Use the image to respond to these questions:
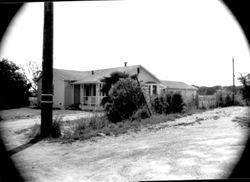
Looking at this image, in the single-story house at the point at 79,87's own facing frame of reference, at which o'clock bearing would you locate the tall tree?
The tall tree is roughly at 2 o'clock from the single-story house.

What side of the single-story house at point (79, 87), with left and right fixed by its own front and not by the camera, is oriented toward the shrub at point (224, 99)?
left

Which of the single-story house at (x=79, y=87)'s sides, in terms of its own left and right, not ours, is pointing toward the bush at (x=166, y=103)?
left

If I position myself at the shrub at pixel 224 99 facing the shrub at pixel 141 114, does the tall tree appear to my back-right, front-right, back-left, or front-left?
front-right

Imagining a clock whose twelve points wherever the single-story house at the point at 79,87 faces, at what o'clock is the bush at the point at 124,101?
The bush is roughly at 10 o'clock from the single-story house.

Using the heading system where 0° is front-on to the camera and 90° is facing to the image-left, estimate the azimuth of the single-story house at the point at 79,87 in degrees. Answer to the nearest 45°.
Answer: approximately 45°

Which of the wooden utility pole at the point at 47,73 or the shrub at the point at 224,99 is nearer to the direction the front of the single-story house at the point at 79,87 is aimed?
the wooden utility pole

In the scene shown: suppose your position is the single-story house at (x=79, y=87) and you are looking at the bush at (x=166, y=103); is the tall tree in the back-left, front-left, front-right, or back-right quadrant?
back-right

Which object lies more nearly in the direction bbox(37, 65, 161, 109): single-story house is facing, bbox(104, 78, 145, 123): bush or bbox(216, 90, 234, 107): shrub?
the bush

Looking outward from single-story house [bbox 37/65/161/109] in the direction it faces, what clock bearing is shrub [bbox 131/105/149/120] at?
The shrub is roughly at 10 o'clock from the single-story house.

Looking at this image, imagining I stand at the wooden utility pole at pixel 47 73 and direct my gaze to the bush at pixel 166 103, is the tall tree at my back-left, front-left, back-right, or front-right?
front-left
